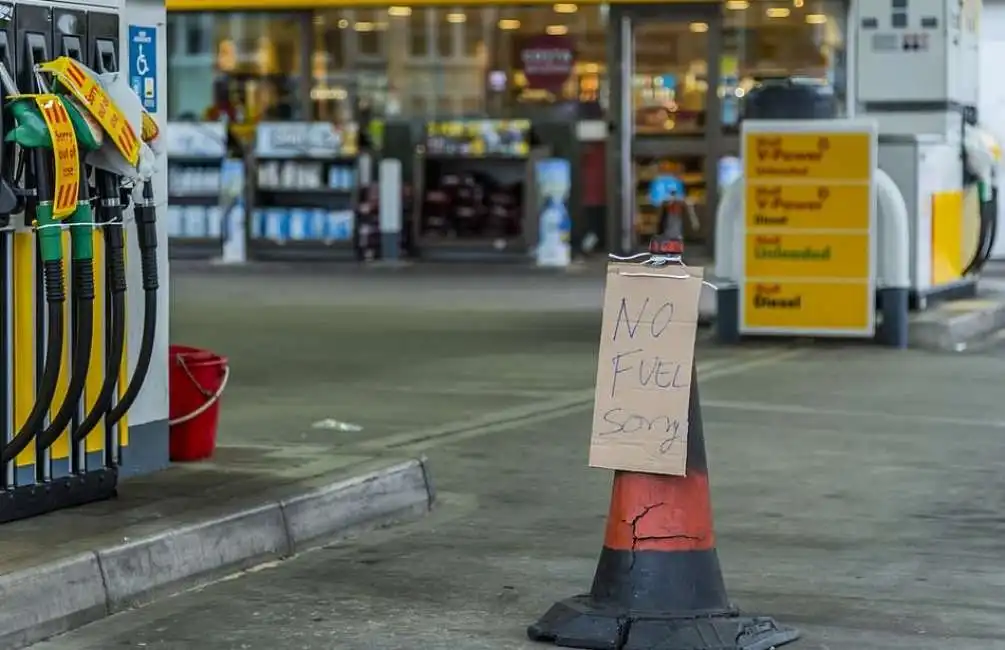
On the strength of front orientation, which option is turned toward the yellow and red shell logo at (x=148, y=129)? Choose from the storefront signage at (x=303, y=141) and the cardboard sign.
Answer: the storefront signage

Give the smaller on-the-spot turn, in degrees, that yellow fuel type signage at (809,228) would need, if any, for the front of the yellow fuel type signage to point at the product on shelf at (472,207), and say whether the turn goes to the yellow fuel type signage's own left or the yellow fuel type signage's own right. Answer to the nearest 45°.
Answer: approximately 180°

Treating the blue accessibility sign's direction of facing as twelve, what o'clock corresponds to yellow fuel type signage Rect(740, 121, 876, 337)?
The yellow fuel type signage is roughly at 9 o'clock from the blue accessibility sign.

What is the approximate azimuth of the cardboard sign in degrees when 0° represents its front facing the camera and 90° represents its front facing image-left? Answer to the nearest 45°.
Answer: approximately 0°

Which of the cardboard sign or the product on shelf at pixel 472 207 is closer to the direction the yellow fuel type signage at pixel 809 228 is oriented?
the cardboard sign

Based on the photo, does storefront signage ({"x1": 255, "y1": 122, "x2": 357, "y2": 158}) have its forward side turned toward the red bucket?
yes

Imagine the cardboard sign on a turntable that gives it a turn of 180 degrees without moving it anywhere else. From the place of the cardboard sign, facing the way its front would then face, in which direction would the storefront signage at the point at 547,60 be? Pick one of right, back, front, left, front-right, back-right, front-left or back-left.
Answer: front

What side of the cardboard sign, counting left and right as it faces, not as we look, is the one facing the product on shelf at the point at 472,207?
back

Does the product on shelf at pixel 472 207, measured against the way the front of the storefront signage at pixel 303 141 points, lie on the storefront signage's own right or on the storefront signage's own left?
on the storefront signage's own left

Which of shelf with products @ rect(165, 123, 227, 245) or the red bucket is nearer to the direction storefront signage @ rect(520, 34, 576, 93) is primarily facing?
the red bucket

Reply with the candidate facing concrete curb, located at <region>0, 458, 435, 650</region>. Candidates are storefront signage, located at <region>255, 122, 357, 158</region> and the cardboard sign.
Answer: the storefront signage

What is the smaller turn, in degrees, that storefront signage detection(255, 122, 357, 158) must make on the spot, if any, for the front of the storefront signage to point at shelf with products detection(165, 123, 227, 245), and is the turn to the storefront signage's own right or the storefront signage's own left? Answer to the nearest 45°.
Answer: approximately 90° to the storefront signage's own right
